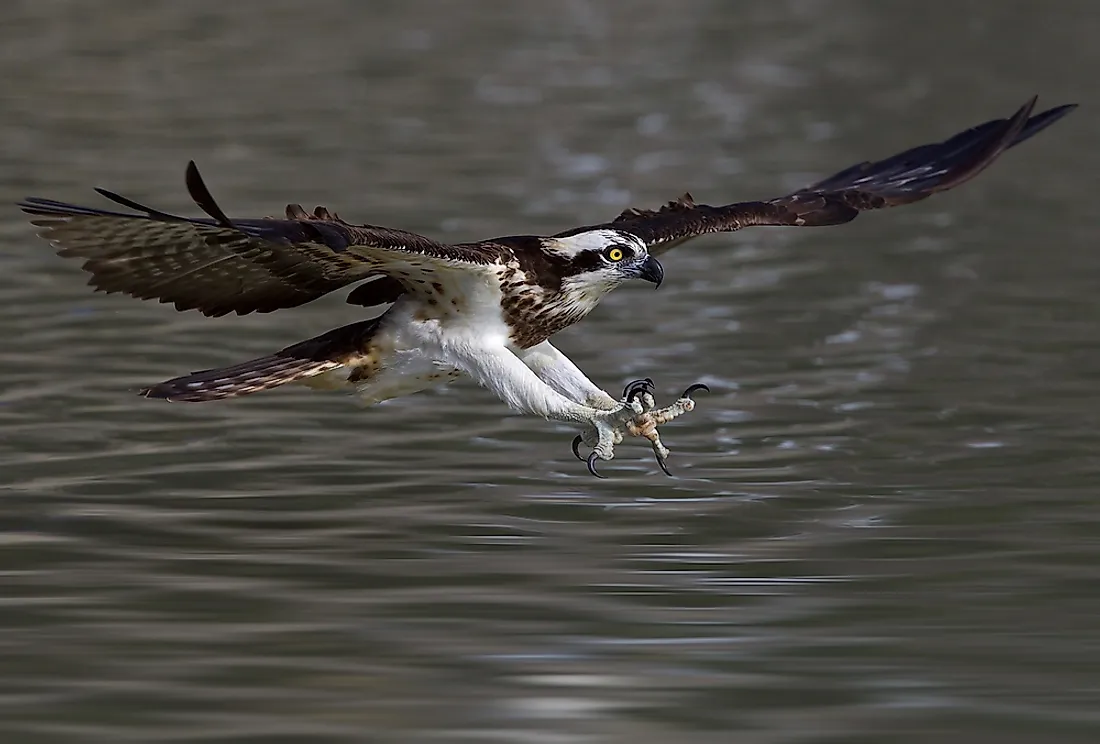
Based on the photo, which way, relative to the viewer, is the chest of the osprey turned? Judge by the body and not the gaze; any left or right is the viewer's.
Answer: facing the viewer and to the right of the viewer
